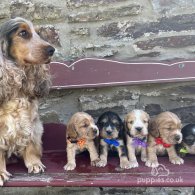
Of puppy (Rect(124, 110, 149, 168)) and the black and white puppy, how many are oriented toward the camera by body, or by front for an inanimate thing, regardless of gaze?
2

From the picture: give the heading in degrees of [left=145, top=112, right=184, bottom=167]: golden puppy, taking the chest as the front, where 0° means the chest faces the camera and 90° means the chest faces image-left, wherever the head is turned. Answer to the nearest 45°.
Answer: approximately 315°

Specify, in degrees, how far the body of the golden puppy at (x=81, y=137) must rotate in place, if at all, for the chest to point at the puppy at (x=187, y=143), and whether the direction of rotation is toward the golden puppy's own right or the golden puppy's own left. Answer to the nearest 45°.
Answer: approximately 45° to the golden puppy's own left

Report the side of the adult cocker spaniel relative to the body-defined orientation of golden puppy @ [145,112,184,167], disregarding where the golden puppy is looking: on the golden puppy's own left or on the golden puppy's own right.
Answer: on the golden puppy's own right

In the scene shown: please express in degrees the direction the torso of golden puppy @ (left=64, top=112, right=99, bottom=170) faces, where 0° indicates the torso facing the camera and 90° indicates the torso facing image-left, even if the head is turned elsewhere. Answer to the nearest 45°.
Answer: approximately 315°
